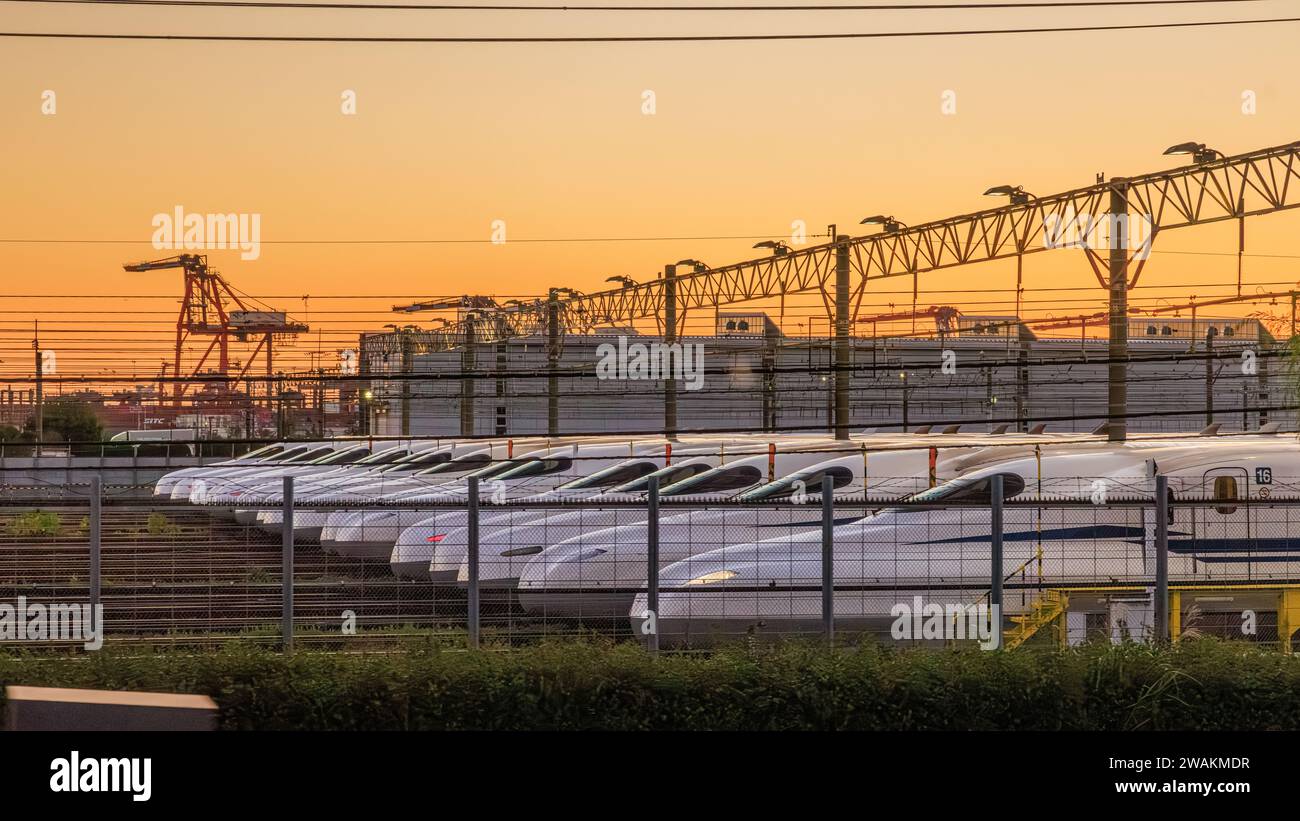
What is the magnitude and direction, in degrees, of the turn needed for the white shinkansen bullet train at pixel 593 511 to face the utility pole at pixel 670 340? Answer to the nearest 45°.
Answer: approximately 135° to its right

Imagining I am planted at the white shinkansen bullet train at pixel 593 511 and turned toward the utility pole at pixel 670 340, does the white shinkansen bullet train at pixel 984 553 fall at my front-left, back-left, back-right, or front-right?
back-right

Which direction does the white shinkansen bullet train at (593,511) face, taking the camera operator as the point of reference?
facing the viewer and to the left of the viewer

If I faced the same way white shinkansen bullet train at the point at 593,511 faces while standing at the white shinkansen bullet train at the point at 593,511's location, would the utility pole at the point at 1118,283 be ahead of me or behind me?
behind

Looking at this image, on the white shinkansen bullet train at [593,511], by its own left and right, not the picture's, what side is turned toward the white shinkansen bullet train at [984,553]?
left

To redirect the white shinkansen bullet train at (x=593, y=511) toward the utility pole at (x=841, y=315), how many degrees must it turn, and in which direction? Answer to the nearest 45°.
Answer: approximately 180°
